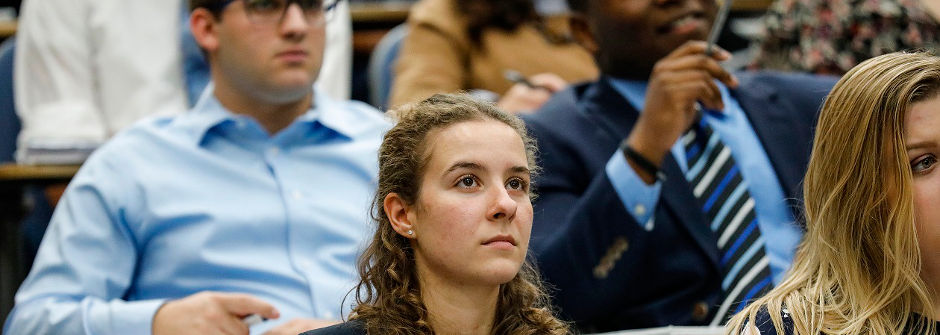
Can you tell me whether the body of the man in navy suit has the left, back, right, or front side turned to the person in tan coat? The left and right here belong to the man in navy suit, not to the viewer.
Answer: back

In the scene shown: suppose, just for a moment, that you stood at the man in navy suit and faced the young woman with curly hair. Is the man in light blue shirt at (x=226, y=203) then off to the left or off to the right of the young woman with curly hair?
right

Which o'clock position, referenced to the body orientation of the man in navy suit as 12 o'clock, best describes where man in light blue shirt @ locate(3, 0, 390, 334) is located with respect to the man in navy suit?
The man in light blue shirt is roughly at 4 o'clock from the man in navy suit.

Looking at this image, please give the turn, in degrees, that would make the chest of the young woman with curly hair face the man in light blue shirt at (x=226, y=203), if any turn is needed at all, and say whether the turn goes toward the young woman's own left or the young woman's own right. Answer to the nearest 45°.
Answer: approximately 180°

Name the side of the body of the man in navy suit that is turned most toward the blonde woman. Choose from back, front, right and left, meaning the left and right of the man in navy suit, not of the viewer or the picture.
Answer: front

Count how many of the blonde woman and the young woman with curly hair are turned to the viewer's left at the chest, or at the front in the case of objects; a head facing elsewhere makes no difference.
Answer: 0

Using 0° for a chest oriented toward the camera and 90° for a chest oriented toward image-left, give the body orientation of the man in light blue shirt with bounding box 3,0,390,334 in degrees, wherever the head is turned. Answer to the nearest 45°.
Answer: approximately 315°

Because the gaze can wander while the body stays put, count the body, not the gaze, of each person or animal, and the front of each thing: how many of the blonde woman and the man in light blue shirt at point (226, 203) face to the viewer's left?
0

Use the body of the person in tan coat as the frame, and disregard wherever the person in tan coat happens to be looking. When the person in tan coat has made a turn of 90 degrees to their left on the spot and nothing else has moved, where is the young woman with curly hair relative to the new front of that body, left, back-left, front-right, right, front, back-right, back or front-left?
back-right

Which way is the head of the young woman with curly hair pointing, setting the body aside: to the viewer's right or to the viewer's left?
to the viewer's right

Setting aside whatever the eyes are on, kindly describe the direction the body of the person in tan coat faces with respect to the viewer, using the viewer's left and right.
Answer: facing the viewer and to the right of the viewer

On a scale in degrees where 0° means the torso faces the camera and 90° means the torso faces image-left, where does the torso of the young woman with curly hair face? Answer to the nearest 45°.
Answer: approximately 315°
